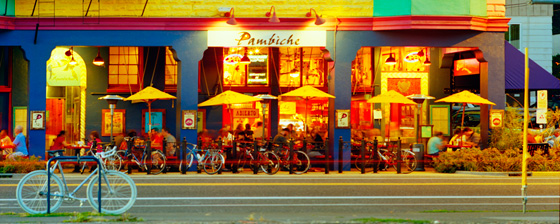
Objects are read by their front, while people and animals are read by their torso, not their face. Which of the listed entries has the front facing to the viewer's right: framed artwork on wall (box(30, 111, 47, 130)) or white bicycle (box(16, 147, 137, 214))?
the white bicycle

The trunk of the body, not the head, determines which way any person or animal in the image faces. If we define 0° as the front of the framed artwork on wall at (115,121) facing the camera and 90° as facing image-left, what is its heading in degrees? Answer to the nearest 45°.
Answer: approximately 0°

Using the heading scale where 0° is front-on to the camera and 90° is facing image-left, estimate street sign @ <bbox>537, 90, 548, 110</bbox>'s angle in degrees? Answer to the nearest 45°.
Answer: approximately 0°

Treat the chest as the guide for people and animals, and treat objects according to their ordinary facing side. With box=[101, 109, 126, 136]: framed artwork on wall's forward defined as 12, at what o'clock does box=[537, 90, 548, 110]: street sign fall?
The street sign is roughly at 10 o'clock from the framed artwork on wall.

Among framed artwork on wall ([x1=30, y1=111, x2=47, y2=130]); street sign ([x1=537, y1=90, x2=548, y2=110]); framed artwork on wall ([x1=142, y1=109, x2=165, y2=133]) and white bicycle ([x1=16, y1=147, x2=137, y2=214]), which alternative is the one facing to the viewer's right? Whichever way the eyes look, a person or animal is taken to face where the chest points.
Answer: the white bicycle

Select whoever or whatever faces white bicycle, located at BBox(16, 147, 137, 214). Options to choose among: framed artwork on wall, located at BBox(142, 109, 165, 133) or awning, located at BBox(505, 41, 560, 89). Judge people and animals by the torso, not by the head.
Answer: the framed artwork on wall

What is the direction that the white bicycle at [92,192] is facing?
to the viewer's right

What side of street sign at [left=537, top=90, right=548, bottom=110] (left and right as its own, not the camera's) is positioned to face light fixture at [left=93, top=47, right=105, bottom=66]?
right

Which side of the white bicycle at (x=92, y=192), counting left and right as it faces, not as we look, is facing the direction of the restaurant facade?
left

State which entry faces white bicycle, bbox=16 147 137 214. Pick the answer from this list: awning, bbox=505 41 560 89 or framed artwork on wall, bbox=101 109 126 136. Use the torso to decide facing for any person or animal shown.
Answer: the framed artwork on wall
